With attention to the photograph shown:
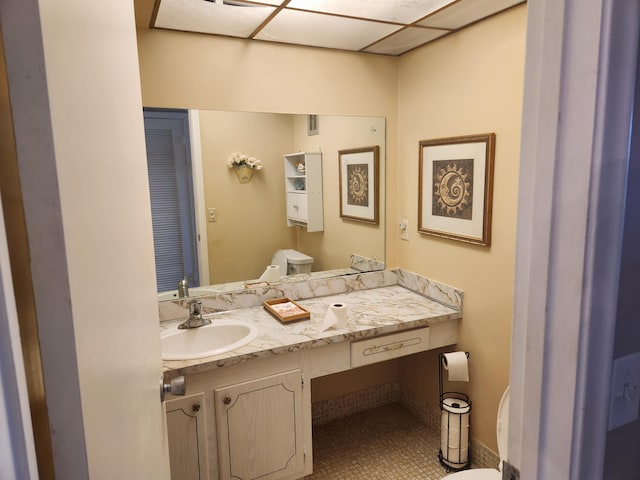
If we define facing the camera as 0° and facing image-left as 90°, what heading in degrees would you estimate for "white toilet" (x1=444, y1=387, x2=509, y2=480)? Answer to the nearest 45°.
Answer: approximately 45°

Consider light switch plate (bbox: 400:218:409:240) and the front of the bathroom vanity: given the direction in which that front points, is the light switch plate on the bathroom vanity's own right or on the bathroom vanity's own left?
on the bathroom vanity's own left

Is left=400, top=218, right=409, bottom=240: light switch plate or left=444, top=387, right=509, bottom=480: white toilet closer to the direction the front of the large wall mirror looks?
the white toilet

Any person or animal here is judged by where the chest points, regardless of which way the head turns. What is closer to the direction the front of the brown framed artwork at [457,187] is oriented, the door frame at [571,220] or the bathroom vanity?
the bathroom vanity

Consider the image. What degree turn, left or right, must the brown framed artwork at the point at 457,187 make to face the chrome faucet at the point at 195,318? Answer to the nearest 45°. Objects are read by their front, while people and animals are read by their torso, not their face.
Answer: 0° — it already faces it

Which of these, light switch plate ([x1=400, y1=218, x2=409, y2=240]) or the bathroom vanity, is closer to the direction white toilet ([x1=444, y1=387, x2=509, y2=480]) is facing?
the bathroom vanity

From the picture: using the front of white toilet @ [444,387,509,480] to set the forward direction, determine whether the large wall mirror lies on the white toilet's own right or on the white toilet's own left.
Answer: on the white toilet's own right

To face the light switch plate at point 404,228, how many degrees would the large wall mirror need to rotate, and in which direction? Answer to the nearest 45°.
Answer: approximately 45° to its left

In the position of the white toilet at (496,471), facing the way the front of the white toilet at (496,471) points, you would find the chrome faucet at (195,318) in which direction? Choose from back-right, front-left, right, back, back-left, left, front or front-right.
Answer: front-right

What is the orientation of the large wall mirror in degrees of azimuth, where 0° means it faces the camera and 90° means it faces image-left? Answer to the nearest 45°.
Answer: approximately 315°

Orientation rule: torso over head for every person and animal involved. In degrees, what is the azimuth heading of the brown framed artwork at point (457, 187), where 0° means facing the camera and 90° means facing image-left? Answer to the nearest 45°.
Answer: approximately 45°

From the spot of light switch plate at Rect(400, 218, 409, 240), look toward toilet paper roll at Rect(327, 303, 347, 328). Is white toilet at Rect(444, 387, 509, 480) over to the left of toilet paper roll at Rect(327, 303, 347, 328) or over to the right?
left

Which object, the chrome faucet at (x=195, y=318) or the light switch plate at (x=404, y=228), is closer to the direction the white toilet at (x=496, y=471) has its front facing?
the chrome faucet
